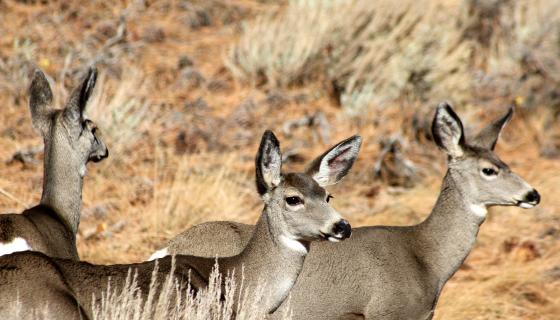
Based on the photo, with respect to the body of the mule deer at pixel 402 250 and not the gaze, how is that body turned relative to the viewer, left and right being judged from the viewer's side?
facing to the right of the viewer

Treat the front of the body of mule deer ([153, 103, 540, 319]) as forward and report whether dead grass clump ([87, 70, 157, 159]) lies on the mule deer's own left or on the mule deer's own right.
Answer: on the mule deer's own left

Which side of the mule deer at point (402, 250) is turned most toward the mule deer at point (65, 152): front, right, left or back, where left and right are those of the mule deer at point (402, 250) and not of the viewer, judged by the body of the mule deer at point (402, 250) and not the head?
back

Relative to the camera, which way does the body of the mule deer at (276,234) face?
to the viewer's right

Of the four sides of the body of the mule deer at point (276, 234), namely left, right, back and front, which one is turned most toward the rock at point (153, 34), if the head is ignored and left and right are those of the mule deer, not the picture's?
left

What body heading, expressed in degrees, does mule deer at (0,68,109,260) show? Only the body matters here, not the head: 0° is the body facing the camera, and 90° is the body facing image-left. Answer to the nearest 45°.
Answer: approximately 225°

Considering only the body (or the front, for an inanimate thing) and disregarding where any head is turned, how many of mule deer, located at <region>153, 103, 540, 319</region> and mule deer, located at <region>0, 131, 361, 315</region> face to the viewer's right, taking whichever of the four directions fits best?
2

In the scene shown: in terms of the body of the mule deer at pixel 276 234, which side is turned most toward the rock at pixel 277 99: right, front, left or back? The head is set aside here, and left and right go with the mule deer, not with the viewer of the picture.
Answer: left

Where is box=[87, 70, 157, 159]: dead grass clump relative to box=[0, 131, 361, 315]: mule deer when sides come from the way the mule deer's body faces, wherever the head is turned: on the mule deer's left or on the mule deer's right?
on the mule deer's left

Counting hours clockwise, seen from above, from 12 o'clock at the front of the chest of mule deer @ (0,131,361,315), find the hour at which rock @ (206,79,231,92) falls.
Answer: The rock is roughly at 9 o'clock from the mule deer.
